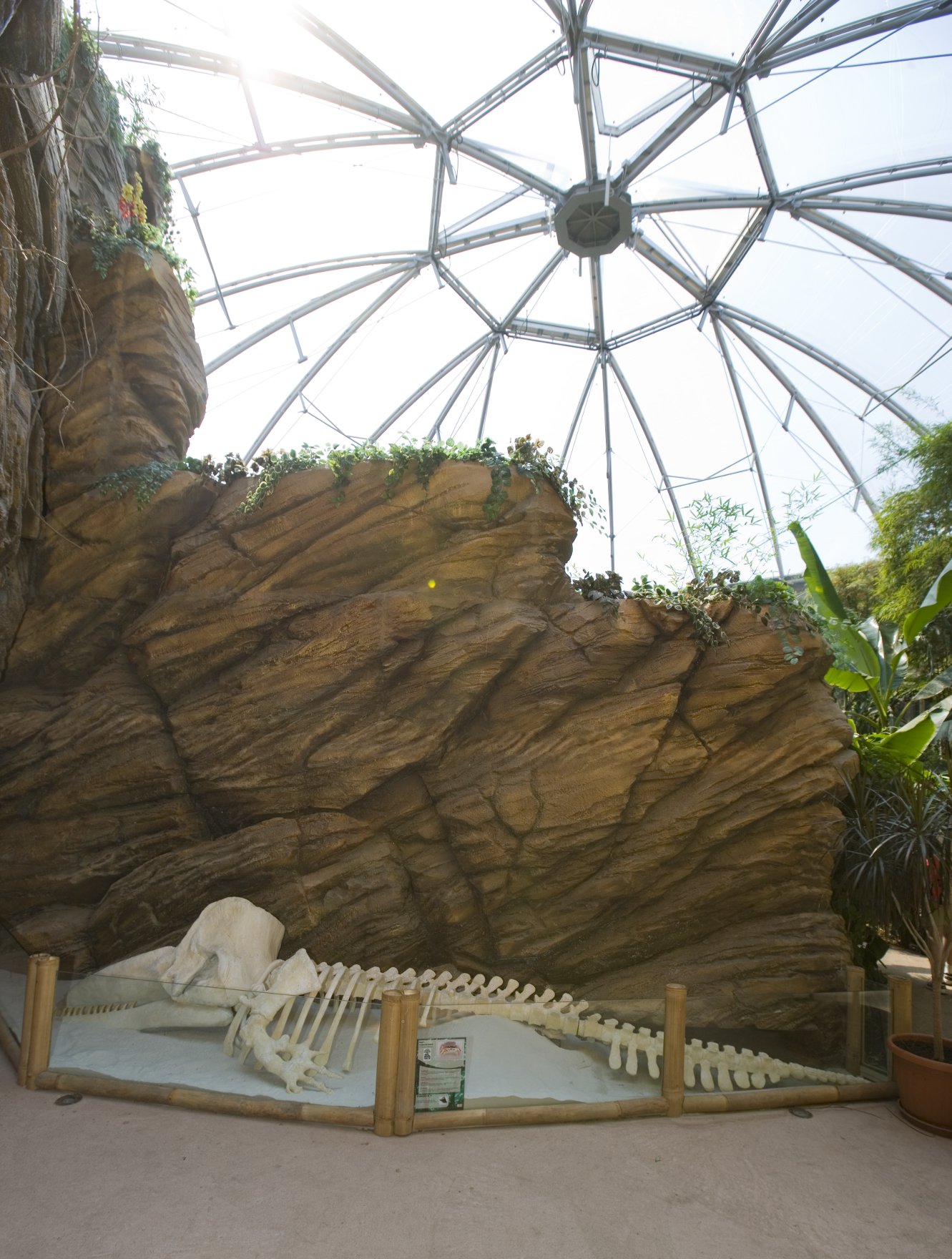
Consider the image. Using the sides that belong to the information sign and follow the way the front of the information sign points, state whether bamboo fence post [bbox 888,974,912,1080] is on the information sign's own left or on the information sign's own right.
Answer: on the information sign's own left

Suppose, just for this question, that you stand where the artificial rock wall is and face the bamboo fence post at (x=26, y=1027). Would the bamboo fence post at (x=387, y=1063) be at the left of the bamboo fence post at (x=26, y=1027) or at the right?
left

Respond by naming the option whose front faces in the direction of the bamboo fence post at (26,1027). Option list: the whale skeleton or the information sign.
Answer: the whale skeleton

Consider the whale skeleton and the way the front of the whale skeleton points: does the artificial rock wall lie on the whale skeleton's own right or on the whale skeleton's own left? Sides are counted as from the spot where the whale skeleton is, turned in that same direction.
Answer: on the whale skeleton's own right

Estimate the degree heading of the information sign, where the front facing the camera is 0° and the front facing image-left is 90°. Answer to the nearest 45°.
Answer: approximately 0°

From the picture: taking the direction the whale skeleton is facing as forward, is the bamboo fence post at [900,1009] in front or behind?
behind

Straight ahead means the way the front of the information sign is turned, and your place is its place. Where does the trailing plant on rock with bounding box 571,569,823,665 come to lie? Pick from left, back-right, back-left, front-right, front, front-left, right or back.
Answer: back-left

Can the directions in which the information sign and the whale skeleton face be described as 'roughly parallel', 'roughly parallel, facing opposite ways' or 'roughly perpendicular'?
roughly perpendicular

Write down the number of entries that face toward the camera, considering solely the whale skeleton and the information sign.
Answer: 1

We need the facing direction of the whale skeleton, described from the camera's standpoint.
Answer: facing to the left of the viewer

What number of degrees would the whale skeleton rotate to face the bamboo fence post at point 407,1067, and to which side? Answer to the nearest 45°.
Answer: approximately 135° to its left
